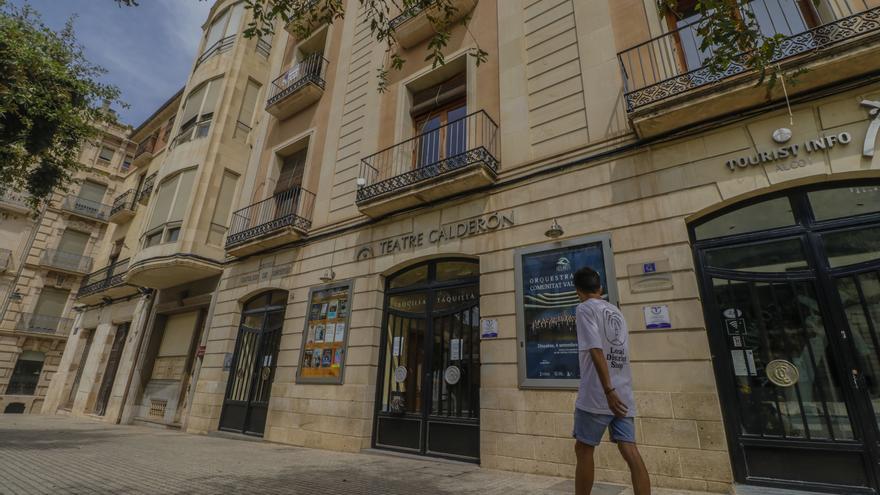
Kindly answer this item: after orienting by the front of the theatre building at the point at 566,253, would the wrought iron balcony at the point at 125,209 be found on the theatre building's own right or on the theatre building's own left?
on the theatre building's own right

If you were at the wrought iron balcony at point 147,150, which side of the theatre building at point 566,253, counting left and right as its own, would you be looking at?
right

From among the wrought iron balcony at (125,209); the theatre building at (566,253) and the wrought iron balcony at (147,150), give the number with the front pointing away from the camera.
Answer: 0

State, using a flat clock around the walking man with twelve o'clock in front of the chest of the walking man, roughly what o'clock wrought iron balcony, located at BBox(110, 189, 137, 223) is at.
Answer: The wrought iron balcony is roughly at 11 o'clock from the walking man.

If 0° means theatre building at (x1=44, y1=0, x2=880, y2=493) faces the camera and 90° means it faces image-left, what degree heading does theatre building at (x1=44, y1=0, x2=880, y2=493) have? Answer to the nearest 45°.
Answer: approximately 45°

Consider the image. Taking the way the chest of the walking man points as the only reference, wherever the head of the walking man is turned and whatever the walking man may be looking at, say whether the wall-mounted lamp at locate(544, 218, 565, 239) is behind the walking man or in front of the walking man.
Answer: in front

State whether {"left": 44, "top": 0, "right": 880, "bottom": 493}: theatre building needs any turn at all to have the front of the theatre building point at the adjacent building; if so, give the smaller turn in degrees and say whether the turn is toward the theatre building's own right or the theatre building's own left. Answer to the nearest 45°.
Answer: approximately 90° to the theatre building's own right

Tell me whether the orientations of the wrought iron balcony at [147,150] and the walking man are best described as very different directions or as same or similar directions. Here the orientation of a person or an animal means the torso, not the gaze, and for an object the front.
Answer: very different directions

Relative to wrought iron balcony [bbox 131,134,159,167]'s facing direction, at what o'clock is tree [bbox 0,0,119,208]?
The tree is roughly at 11 o'clock from the wrought iron balcony.

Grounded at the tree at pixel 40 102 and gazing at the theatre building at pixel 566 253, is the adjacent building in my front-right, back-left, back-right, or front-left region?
back-left

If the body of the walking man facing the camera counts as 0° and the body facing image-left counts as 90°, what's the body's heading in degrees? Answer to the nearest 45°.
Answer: approximately 135°

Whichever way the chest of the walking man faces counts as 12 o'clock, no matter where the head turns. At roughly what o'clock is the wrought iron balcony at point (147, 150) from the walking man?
The wrought iron balcony is roughly at 11 o'clock from the walking man.

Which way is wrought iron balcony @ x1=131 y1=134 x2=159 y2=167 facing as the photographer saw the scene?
facing the viewer and to the left of the viewer

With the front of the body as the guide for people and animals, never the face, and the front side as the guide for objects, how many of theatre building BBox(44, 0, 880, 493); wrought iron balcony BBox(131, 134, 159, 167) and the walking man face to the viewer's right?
0
